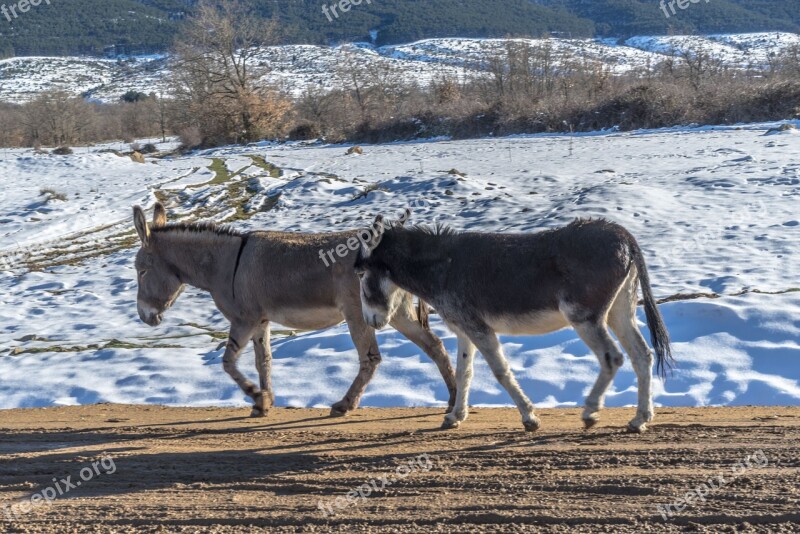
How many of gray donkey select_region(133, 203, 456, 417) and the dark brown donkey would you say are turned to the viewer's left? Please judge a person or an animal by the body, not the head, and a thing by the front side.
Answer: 2

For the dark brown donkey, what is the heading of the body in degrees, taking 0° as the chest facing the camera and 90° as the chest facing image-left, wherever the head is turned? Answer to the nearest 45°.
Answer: approximately 90°

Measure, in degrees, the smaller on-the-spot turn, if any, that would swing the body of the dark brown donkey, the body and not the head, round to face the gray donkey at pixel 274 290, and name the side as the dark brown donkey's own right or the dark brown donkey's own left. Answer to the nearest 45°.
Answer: approximately 45° to the dark brown donkey's own right

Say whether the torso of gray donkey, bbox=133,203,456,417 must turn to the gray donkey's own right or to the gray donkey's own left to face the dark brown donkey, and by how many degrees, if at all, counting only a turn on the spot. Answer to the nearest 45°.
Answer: approximately 135° to the gray donkey's own left

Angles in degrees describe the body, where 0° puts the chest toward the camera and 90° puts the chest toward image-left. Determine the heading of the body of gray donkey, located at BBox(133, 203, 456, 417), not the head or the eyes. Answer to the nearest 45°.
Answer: approximately 90°
